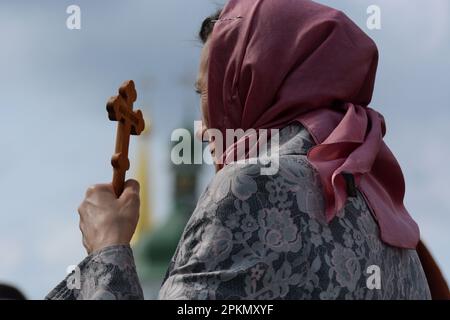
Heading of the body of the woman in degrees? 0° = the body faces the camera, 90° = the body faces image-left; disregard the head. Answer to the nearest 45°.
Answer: approximately 135°

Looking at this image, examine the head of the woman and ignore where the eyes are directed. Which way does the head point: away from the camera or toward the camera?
away from the camera
